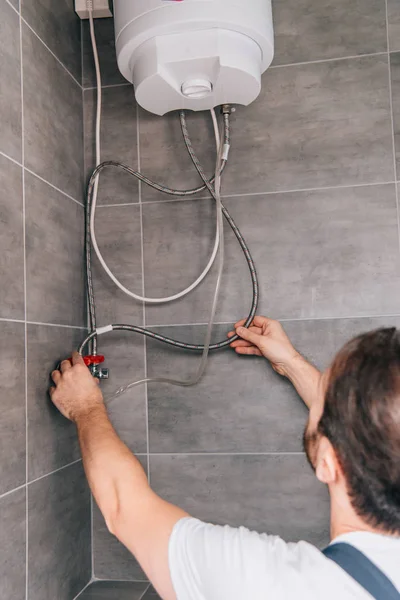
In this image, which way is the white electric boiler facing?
toward the camera
